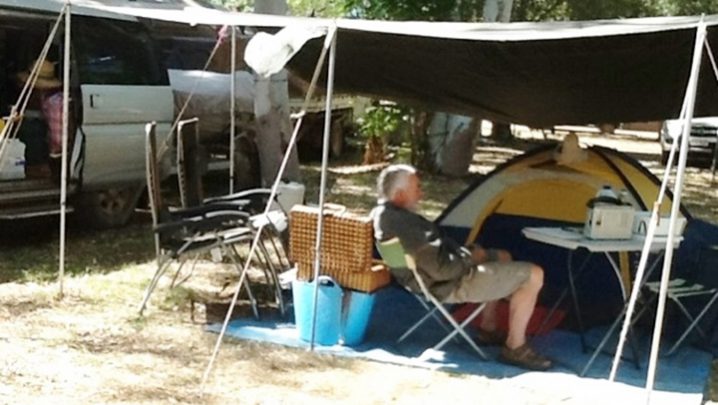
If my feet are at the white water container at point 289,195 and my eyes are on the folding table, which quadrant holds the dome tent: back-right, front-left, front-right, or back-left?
front-left

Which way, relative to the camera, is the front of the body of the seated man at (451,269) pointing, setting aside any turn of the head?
to the viewer's right

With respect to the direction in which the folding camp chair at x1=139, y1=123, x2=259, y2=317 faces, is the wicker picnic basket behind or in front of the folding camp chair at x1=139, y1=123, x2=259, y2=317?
in front

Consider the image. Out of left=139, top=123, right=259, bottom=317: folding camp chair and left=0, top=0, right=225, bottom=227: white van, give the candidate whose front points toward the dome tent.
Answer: the folding camp chair

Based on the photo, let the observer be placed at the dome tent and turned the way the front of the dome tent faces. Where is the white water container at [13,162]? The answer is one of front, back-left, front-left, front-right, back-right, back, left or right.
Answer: front-right

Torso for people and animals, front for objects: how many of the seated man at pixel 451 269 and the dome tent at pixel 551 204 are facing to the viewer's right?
1

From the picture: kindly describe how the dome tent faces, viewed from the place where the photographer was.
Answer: facing the viewer and to the left of the viewer

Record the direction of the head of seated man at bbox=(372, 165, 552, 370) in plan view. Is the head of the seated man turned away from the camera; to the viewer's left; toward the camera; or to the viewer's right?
to the viewer's right

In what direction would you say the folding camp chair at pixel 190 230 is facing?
to the viewer's right
